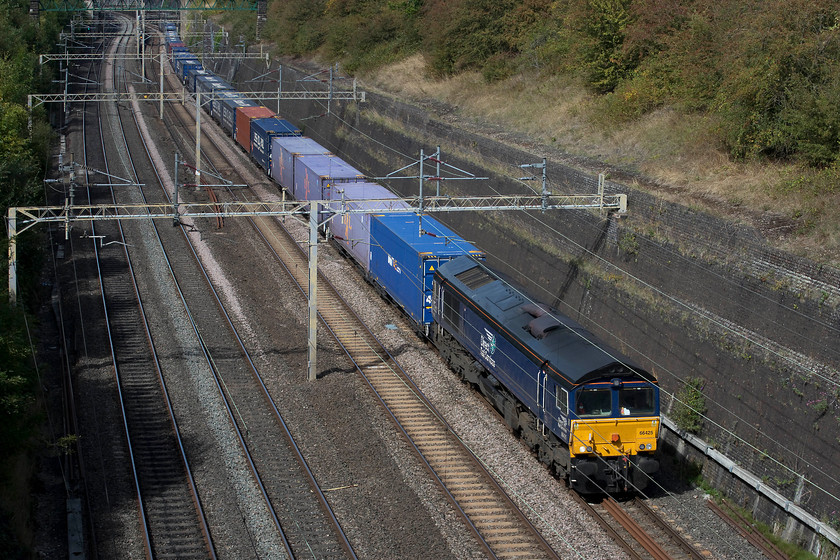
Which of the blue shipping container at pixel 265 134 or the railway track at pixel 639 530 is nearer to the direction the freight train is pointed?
the railway track

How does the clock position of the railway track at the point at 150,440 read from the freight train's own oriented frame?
The railway track is roughly at 3 o'clock from the freight train.

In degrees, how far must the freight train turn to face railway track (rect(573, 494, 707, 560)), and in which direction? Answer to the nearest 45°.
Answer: approximately 45° to its left

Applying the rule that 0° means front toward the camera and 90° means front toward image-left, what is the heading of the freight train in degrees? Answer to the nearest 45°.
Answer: approximately 0°

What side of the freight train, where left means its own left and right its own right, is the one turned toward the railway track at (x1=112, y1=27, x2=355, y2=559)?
right
